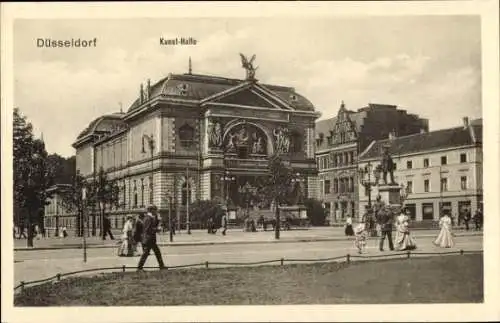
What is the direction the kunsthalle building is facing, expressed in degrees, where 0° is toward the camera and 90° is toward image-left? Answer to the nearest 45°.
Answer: approximately 315°

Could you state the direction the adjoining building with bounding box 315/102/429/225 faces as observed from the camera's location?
facing the viewer and to the left of the viewer

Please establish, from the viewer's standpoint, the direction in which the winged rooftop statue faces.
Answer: facing the viewer and to the right of the viewer

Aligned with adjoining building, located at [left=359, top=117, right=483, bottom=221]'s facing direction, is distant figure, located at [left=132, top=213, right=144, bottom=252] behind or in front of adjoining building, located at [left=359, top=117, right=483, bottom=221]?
in front

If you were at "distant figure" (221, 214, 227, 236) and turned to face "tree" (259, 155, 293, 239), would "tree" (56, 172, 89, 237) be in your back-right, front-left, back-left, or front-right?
back-right

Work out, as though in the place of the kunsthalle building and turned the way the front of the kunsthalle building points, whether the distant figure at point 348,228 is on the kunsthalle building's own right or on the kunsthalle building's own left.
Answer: on the kunsthalle building's own left
